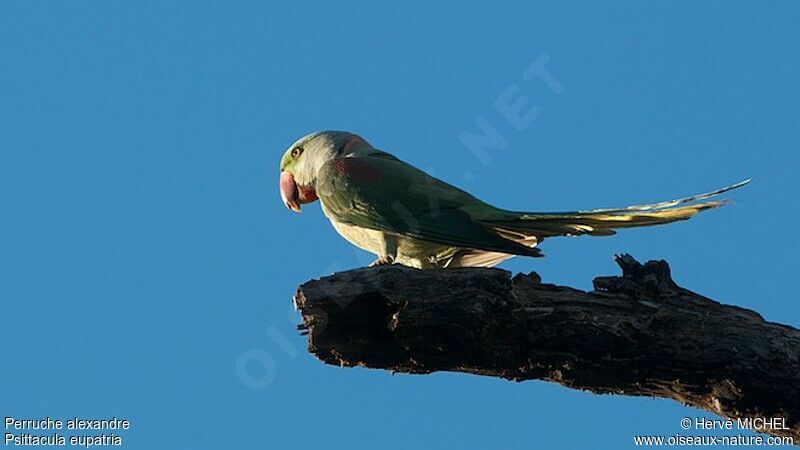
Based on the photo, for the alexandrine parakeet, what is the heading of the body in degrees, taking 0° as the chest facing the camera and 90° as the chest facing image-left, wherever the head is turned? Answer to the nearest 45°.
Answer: approximately 90°
